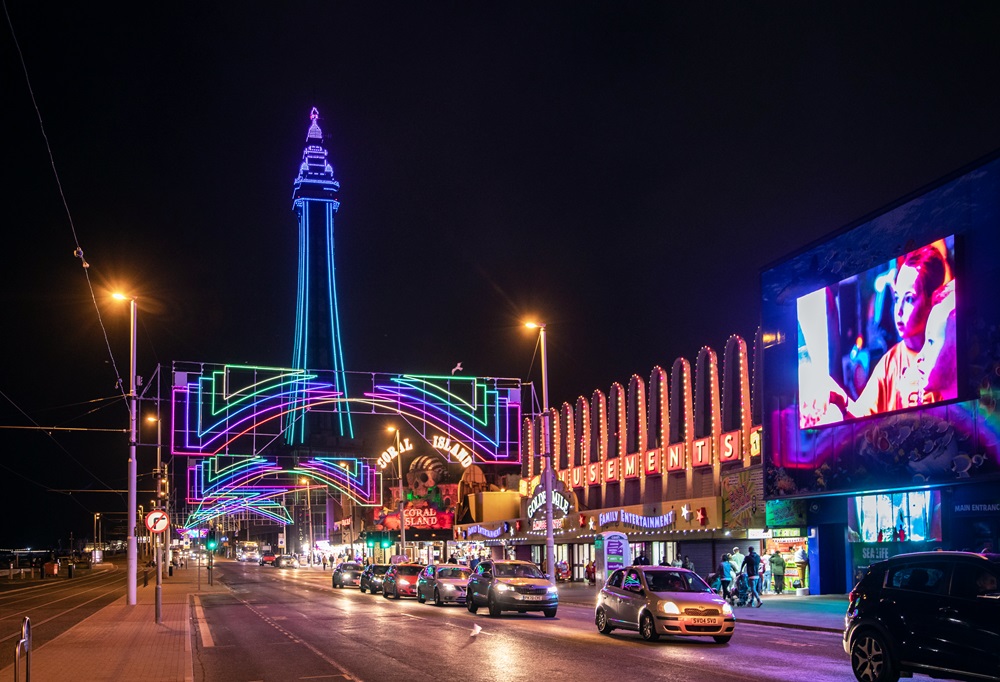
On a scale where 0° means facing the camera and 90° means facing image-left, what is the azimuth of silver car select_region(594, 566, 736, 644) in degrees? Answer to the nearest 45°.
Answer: approximately 315°

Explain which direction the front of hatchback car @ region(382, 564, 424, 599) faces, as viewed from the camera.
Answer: facing the viewer and to the right of the viewer

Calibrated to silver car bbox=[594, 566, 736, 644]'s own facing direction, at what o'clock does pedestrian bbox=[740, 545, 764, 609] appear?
The pedestrian is roughly at 8 o'clock from the silver car.

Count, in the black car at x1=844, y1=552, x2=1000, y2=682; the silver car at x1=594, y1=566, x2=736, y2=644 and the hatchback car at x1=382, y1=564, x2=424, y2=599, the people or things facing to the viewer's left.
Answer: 0

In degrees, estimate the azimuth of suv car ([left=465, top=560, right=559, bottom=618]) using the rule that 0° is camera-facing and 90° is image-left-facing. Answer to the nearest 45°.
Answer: approximately 315°

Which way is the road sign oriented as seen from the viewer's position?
toward the camera

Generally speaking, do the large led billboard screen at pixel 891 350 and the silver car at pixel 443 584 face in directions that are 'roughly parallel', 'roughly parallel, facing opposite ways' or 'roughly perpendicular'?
roughly perpendicular
